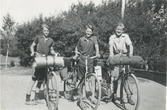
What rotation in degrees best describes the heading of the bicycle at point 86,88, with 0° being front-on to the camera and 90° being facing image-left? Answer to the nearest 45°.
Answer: approximately 315°

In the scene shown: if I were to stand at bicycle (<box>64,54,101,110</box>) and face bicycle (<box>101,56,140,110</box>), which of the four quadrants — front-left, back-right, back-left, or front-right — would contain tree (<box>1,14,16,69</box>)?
back-left

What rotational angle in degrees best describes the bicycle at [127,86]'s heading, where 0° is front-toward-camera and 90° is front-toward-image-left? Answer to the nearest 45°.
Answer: approximately 315°

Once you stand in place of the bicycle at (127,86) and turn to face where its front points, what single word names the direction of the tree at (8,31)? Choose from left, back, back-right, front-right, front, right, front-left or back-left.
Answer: back

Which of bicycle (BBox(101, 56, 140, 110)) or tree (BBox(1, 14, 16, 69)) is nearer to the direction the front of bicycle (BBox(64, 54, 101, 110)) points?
the bicycle

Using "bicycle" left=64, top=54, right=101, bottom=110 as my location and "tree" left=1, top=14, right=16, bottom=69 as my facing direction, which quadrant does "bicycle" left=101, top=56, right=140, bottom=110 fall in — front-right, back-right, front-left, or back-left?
back-right

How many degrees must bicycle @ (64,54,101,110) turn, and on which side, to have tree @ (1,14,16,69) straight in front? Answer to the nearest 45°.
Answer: approximately 180°

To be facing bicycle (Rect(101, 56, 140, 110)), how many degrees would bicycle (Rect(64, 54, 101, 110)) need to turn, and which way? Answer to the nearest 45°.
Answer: approximately 45° to its left
